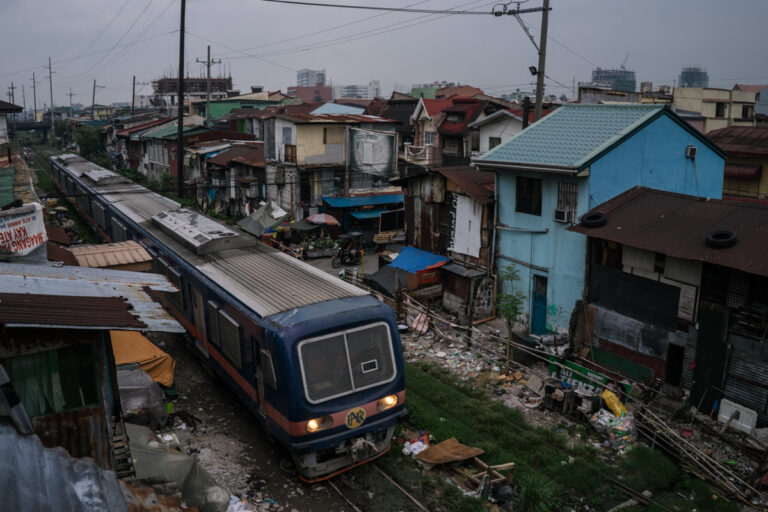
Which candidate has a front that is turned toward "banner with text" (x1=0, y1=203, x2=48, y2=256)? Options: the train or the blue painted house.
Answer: the blue painted house

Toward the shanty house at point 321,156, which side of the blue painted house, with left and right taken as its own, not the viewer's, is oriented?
right

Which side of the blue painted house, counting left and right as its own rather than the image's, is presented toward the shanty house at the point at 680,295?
left

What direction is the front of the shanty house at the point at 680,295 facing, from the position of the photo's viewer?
facing the viewer and to the left of the viewer

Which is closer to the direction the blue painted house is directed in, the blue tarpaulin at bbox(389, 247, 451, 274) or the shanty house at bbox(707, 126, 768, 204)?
the blue tarpaulin

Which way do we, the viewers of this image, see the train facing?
facing the viewer and to the right of the viewer

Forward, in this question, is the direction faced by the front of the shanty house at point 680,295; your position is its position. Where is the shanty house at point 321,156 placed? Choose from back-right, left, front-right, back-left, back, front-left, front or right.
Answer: right

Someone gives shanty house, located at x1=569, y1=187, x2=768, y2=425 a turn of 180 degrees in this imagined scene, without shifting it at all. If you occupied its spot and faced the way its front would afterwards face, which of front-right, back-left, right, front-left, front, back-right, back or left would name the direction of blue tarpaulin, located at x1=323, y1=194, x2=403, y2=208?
left

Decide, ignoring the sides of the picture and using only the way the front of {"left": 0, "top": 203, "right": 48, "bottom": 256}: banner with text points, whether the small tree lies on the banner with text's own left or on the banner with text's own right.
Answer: on the banner with text's own left

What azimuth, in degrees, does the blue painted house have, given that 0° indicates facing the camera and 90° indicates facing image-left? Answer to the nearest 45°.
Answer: approximately 45°
